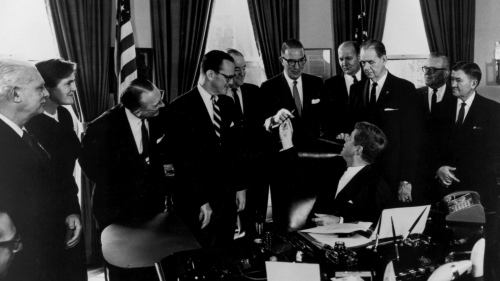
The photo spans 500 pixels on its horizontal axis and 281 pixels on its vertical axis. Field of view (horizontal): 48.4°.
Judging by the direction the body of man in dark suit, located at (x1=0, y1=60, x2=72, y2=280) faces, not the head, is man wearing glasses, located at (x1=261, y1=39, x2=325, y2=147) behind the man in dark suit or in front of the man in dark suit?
in front

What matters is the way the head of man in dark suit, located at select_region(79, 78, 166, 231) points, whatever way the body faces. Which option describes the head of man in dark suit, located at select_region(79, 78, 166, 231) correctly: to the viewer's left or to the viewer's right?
to the viewer's right

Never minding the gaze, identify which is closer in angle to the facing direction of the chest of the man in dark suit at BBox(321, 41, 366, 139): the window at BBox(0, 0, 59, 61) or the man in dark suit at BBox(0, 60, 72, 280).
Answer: the man in dark suit

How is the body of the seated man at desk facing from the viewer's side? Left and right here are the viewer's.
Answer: facing the viewer and to the left of the viewer

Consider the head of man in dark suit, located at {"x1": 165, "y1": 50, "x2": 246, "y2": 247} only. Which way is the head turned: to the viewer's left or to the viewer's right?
to the viewer's right

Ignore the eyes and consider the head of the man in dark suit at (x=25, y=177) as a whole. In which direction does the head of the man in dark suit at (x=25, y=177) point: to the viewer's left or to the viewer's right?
to the viewer's right

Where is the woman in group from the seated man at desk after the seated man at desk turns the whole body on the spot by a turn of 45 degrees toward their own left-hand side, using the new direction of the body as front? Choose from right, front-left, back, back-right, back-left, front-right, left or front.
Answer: right

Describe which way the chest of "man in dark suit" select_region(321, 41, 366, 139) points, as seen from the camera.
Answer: toward the camera

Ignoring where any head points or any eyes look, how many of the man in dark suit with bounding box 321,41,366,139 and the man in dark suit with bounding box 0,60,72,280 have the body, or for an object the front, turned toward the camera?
1

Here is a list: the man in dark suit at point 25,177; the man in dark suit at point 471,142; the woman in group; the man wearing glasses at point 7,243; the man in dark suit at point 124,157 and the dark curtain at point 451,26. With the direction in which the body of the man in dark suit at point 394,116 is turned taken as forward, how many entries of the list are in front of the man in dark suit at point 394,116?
4

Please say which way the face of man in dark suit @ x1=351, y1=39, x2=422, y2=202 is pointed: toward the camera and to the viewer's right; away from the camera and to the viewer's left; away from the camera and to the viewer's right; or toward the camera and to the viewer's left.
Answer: toward the camera and to the viewer's left
